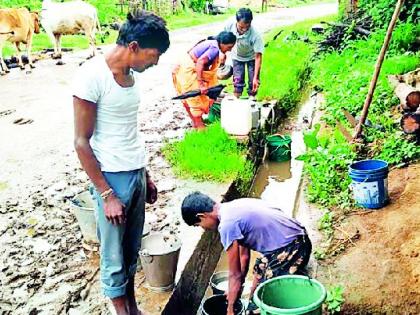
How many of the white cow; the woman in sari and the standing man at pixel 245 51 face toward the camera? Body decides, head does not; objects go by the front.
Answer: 1

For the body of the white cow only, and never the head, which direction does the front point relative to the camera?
to the viewer's left

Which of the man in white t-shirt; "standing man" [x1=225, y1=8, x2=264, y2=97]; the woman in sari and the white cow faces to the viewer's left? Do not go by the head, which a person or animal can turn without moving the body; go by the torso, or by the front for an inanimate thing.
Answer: the white cow

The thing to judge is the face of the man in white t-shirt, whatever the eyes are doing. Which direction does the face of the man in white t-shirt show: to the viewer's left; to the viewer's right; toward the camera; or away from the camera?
to the viewer's right

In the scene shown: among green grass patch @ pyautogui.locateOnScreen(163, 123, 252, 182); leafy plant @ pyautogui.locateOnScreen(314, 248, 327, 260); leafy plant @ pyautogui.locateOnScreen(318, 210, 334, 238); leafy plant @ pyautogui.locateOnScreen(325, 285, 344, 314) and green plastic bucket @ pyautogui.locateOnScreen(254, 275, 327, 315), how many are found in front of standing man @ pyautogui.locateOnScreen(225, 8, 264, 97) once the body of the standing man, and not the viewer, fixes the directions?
5

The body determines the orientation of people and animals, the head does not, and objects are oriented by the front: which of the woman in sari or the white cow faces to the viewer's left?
the white cow

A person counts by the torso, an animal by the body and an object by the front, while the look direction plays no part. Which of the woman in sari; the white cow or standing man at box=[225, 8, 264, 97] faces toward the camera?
the standing man

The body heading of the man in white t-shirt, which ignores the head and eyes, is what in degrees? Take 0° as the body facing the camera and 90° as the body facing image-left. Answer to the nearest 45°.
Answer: approximately 315°

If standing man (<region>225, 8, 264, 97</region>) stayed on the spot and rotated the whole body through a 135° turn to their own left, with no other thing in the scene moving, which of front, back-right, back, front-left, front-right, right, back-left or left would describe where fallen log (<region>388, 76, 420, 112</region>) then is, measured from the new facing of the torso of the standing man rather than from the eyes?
right

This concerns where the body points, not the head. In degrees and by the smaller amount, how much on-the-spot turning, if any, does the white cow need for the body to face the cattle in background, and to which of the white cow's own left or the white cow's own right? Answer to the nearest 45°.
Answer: approximately 45° to the white cow's own left

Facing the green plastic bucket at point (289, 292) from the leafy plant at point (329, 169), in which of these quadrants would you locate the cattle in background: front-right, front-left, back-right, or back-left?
back-right

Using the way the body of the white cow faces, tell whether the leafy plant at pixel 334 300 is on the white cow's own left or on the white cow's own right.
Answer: on the white cow's own left

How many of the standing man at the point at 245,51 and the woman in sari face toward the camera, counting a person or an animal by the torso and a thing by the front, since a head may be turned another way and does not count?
1

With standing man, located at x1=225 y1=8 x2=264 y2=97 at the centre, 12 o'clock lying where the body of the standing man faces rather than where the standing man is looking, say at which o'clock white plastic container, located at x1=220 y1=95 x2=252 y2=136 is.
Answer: The white plastic container is roughly at 12 o'clock from the standing man.

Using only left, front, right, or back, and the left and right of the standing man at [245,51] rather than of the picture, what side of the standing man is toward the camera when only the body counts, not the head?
front

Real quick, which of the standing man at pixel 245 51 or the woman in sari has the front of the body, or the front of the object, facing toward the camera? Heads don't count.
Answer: the standing man

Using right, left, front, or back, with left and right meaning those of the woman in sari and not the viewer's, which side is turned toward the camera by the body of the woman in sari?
right
